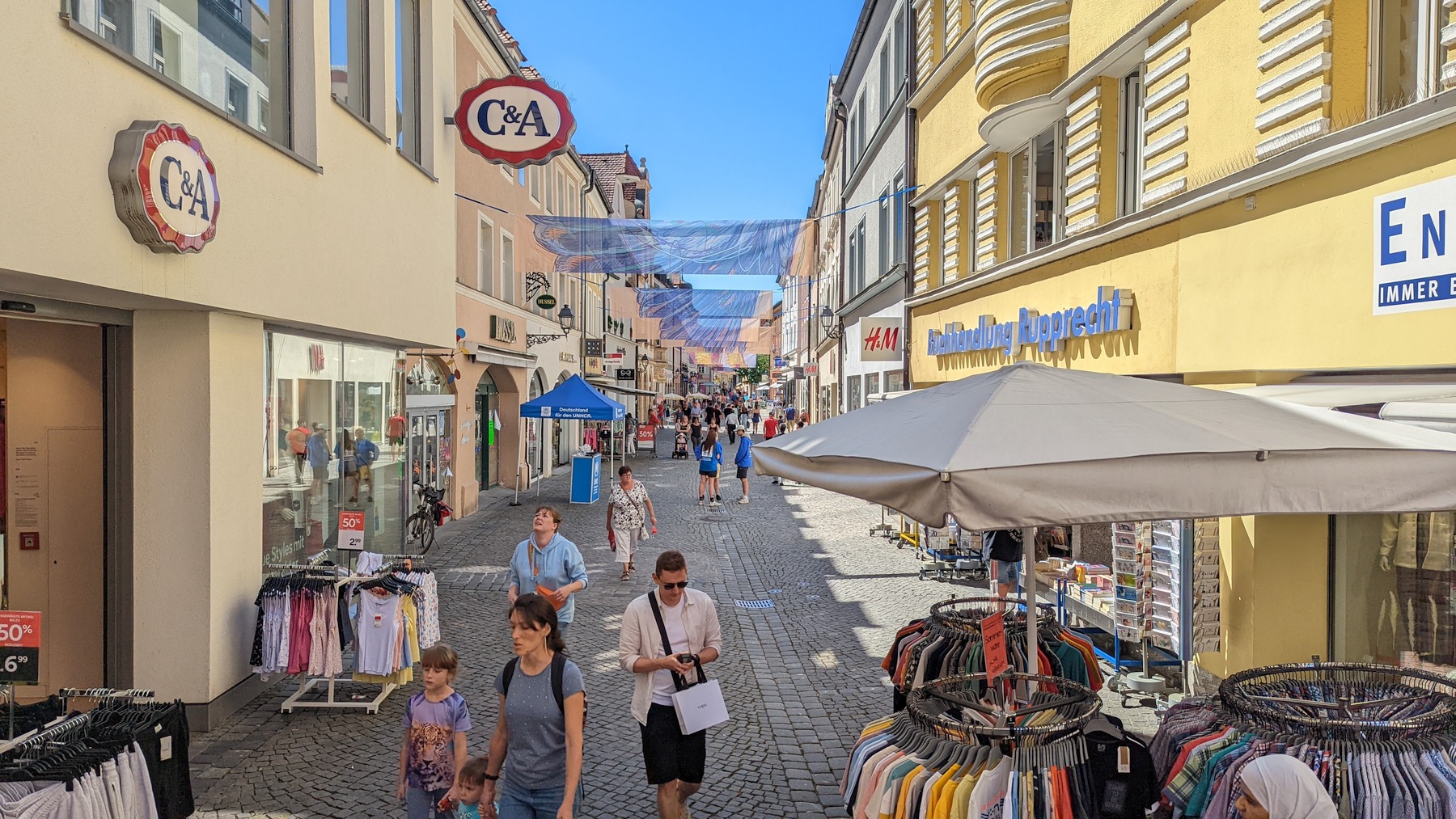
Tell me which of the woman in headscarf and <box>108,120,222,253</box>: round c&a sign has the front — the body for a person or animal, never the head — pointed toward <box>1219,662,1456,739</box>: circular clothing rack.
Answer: the round c&a sign

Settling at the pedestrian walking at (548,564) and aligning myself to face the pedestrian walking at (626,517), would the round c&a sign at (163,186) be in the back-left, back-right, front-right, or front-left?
back-left

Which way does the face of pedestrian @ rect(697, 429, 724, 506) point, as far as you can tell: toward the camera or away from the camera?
away from the camera

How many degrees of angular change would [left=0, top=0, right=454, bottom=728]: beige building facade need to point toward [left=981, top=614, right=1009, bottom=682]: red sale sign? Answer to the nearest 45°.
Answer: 0° — it already faces it

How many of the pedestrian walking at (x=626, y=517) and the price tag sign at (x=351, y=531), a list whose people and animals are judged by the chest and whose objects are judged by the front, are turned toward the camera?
2

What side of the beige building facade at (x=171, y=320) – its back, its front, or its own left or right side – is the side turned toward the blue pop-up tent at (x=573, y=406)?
left

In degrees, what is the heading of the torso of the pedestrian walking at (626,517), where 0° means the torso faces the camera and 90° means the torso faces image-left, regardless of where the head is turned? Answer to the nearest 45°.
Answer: approximately 0°

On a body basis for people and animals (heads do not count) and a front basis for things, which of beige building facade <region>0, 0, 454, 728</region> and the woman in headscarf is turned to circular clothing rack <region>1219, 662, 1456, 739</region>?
the beige building facade

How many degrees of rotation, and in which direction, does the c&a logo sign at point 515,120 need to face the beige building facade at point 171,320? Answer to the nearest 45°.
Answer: approximately 45° to its right

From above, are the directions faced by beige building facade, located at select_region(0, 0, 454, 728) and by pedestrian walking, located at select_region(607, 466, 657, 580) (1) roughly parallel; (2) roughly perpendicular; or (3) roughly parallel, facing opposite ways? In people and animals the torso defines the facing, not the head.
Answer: roughly perpendicular

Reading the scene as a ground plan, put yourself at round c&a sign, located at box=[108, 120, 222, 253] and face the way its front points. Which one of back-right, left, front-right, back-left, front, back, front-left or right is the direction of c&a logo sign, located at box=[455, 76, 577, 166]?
left
